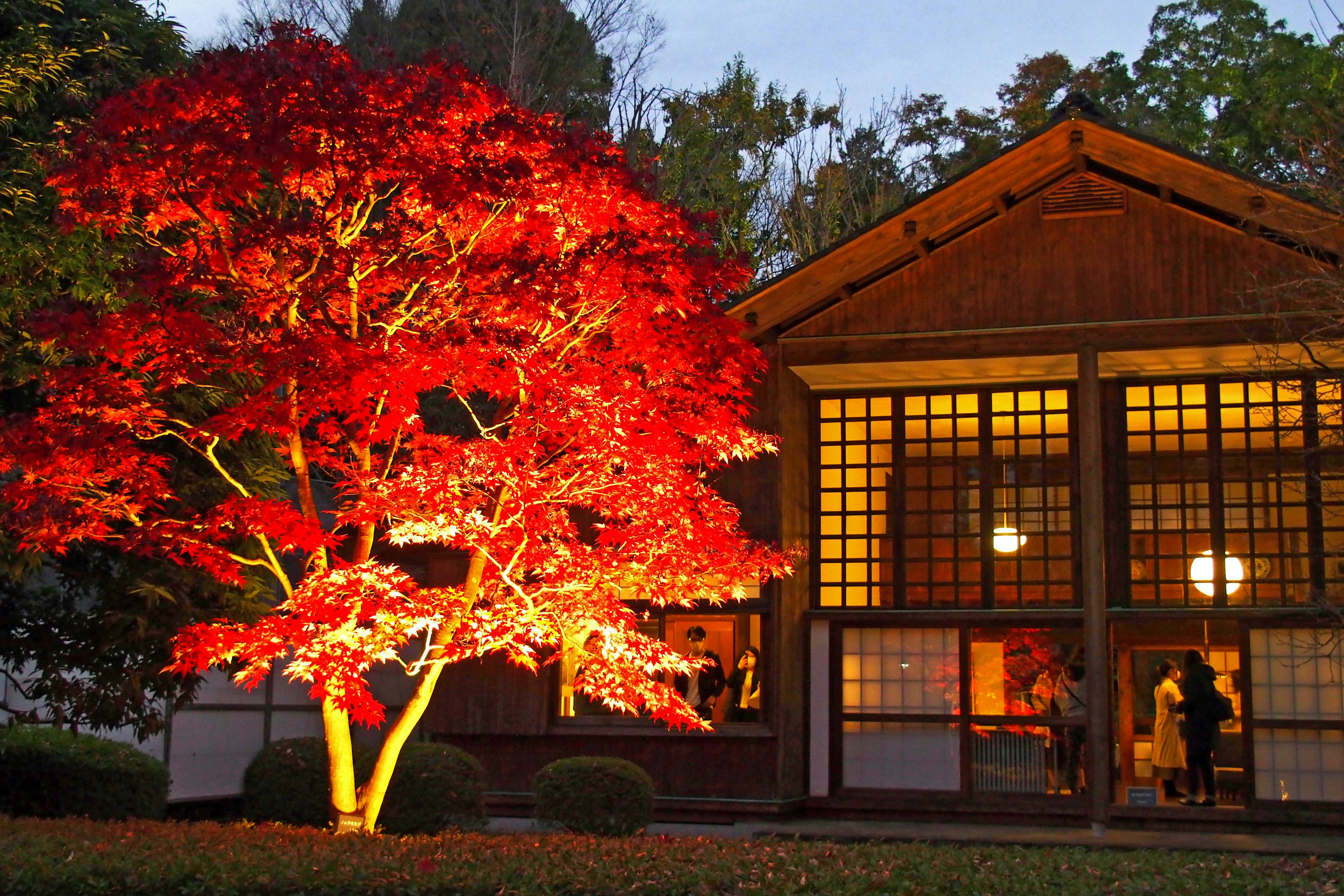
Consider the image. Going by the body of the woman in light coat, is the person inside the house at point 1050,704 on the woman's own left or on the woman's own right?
on the woman's own right

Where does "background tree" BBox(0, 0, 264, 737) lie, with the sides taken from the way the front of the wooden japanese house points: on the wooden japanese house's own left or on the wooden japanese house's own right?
on the wooden japanese house's own right

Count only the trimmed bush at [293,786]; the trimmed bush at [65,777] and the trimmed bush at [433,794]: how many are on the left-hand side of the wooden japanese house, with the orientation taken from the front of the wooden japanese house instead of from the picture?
0

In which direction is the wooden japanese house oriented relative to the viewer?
toward the camera

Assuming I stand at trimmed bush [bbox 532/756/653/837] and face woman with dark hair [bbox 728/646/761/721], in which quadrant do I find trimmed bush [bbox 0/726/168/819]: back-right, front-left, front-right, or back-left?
back-left

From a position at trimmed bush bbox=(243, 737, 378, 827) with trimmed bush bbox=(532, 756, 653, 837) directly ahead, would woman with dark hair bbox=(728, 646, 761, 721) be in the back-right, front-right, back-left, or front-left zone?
front-left

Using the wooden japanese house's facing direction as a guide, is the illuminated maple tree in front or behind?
in front

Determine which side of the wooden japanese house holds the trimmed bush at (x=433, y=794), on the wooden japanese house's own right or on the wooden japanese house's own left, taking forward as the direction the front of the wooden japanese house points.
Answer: on the wooden japanese house's own right

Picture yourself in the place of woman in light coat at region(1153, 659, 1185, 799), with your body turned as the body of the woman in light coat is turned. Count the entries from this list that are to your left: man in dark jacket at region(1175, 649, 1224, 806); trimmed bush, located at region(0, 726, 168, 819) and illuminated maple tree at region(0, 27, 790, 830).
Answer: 0
